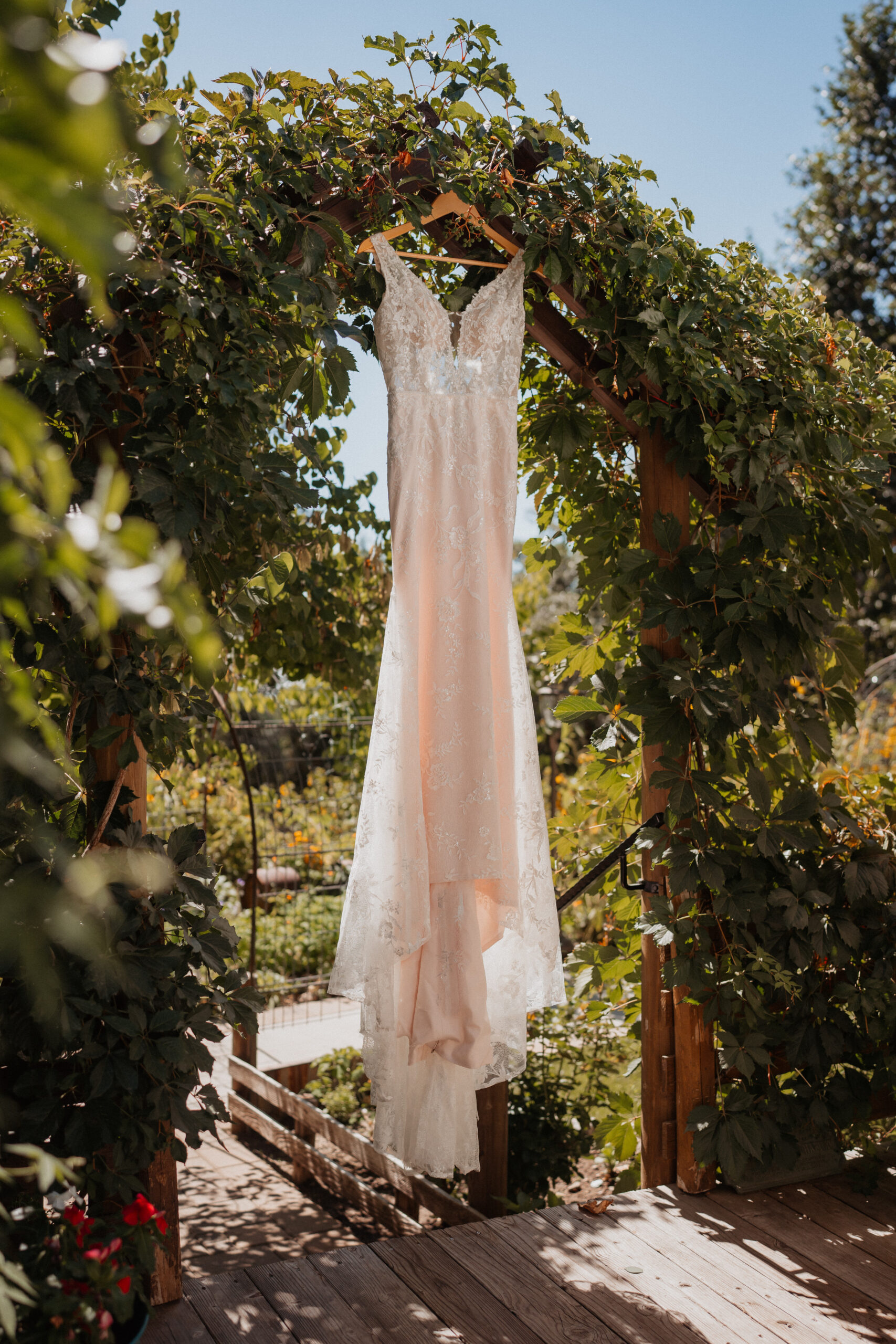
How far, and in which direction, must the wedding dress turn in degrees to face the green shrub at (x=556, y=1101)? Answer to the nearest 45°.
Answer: approximately 180°

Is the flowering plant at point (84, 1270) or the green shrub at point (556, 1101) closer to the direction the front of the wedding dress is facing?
the flowering plant

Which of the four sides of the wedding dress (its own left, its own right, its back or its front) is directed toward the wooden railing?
back

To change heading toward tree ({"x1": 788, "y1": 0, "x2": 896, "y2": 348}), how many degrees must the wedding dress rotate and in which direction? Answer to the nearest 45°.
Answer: approximately 135° to its left

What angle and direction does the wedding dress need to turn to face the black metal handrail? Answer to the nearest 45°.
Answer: approximately 135° to its left

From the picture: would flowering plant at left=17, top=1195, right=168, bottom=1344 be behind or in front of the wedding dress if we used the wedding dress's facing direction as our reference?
in front

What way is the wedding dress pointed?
toward the camera

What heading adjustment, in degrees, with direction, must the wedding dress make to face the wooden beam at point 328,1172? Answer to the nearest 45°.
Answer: approximately 180°

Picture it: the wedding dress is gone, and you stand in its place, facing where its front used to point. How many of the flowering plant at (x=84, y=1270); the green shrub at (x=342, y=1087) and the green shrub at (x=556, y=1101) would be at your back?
2

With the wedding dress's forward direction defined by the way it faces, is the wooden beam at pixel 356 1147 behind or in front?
behind
